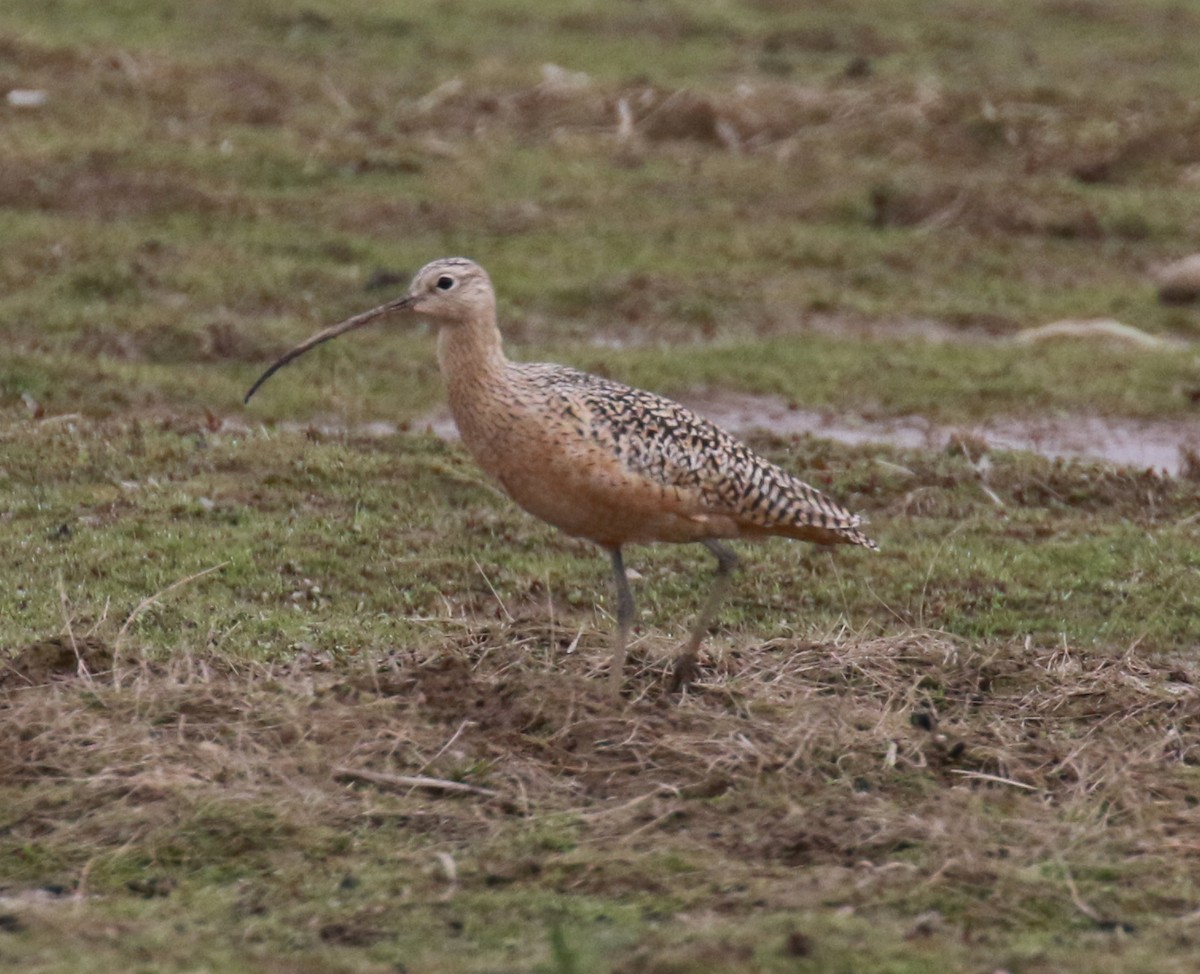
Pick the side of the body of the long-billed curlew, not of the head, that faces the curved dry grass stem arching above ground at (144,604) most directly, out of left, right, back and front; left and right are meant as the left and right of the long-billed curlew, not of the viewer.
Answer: front

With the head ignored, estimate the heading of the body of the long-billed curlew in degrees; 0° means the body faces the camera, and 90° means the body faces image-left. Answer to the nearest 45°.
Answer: approximately 90°

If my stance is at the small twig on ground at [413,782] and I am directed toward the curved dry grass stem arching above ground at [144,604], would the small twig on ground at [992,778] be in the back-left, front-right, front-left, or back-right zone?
back-right

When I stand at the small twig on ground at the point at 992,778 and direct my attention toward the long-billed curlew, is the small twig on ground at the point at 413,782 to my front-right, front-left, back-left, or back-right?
front-left

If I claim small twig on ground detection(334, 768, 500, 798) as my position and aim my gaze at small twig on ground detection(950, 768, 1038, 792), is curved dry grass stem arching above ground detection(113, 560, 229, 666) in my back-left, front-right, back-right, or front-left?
back-left

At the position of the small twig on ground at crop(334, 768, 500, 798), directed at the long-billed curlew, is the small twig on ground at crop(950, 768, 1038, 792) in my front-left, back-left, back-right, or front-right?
front-right

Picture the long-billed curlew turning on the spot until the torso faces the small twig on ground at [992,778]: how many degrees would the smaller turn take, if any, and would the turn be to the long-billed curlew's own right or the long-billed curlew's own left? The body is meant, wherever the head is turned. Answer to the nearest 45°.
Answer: approximately 135° to the long-billed curlew's own left

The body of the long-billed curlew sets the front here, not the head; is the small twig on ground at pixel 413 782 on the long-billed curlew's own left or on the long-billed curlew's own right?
on the long-billed curlew's own left
